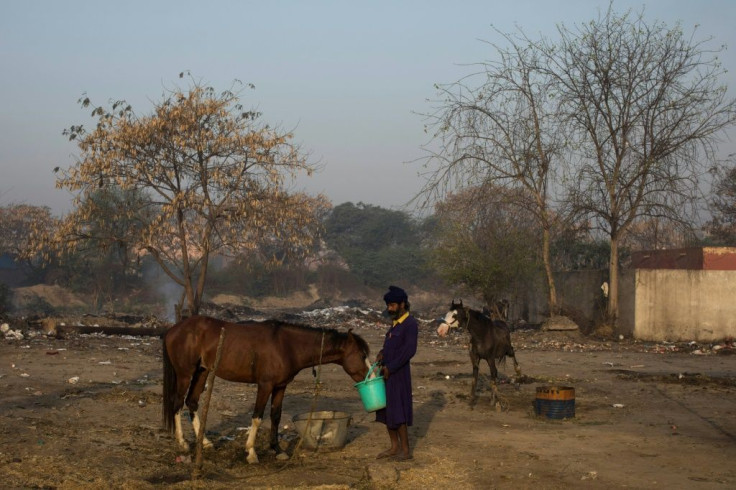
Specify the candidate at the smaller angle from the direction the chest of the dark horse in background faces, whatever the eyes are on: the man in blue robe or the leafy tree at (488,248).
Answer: the man in blue robe

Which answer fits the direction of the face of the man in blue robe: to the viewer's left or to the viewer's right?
to the viewer's left

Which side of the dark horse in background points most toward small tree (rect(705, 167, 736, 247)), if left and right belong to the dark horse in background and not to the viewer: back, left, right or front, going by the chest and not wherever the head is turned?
back

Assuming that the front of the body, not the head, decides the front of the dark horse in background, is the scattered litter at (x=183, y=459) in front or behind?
in front

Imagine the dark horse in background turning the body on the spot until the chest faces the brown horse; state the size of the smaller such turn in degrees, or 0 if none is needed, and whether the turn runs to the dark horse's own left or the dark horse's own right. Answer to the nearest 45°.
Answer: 0° — it already faces it

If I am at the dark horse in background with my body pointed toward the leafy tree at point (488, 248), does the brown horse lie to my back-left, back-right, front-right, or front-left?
back-left

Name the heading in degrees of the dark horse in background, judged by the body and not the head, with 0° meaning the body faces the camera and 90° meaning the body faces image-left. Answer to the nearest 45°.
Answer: approximately 45°

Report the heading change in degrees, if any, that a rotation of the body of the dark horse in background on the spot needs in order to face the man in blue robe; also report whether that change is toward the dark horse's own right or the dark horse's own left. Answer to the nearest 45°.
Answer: approximately 45° to the dark horse's own left

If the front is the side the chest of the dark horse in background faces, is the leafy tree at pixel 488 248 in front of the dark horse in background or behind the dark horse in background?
behind

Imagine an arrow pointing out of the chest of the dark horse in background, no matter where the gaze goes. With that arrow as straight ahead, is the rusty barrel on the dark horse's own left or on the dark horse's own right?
on the dark horse's own left
